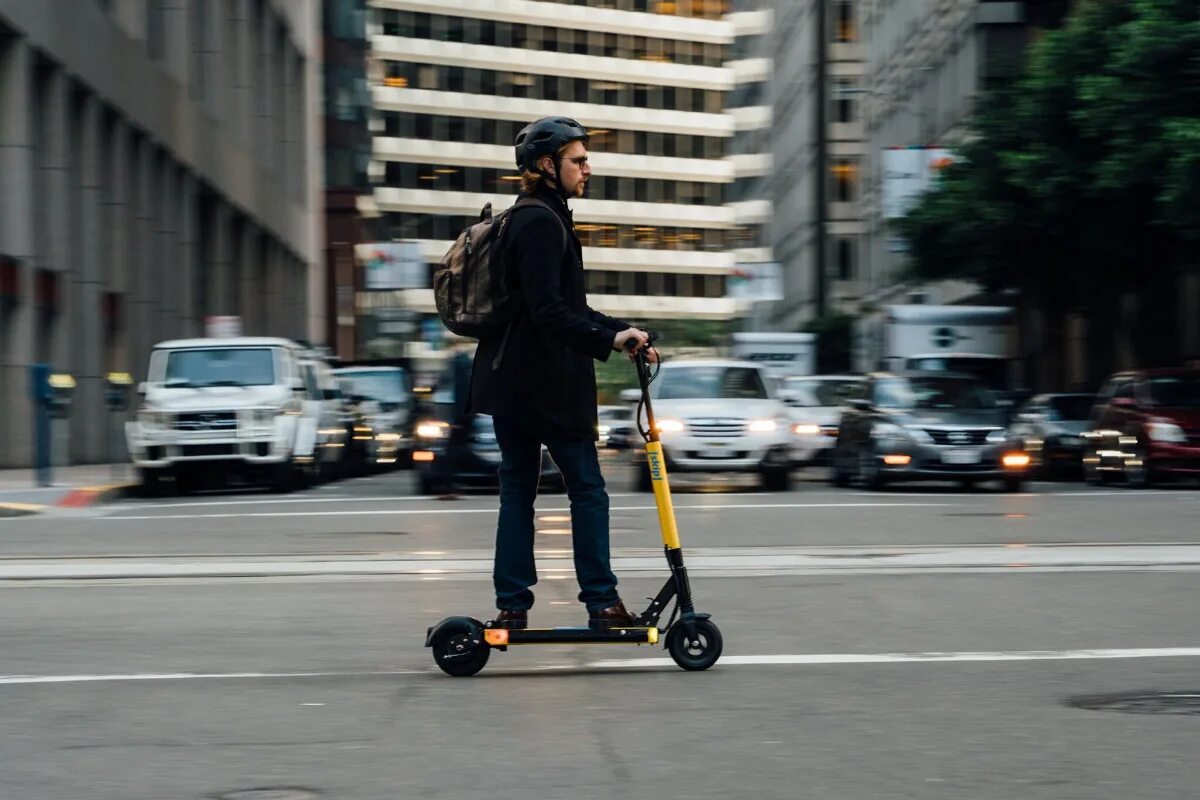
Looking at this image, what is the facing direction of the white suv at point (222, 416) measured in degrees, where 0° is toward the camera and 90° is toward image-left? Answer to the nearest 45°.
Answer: approximately 0°

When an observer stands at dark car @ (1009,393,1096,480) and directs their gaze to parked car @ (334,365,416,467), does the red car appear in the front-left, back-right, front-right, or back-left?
back-left

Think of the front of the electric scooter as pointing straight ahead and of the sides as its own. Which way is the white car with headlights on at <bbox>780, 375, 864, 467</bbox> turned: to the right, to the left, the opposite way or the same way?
to the right

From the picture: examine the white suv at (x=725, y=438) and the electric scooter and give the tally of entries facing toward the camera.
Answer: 1

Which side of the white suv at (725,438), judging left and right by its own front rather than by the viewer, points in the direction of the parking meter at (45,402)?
right

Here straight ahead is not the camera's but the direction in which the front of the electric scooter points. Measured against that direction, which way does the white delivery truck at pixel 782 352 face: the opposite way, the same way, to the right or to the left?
to the right

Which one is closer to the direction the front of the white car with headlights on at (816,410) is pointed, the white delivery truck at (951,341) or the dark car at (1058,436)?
the dark car

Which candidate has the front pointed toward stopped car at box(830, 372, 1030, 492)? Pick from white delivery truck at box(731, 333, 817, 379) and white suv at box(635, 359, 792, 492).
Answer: the white delivery truck

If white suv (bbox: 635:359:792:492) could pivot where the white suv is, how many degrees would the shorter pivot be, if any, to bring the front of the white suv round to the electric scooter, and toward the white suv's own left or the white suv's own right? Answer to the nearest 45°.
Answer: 0° — it already faces it
